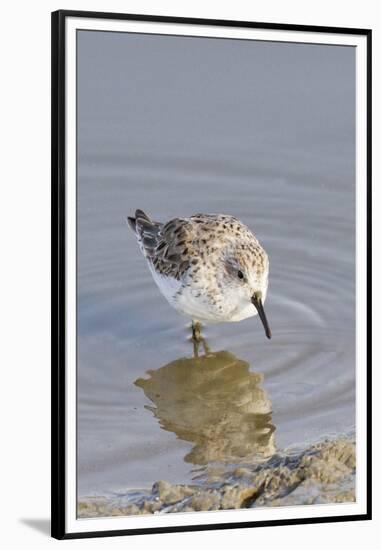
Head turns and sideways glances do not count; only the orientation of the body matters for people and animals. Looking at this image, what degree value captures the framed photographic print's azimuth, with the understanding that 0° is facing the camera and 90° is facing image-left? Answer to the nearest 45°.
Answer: approximately 315°
